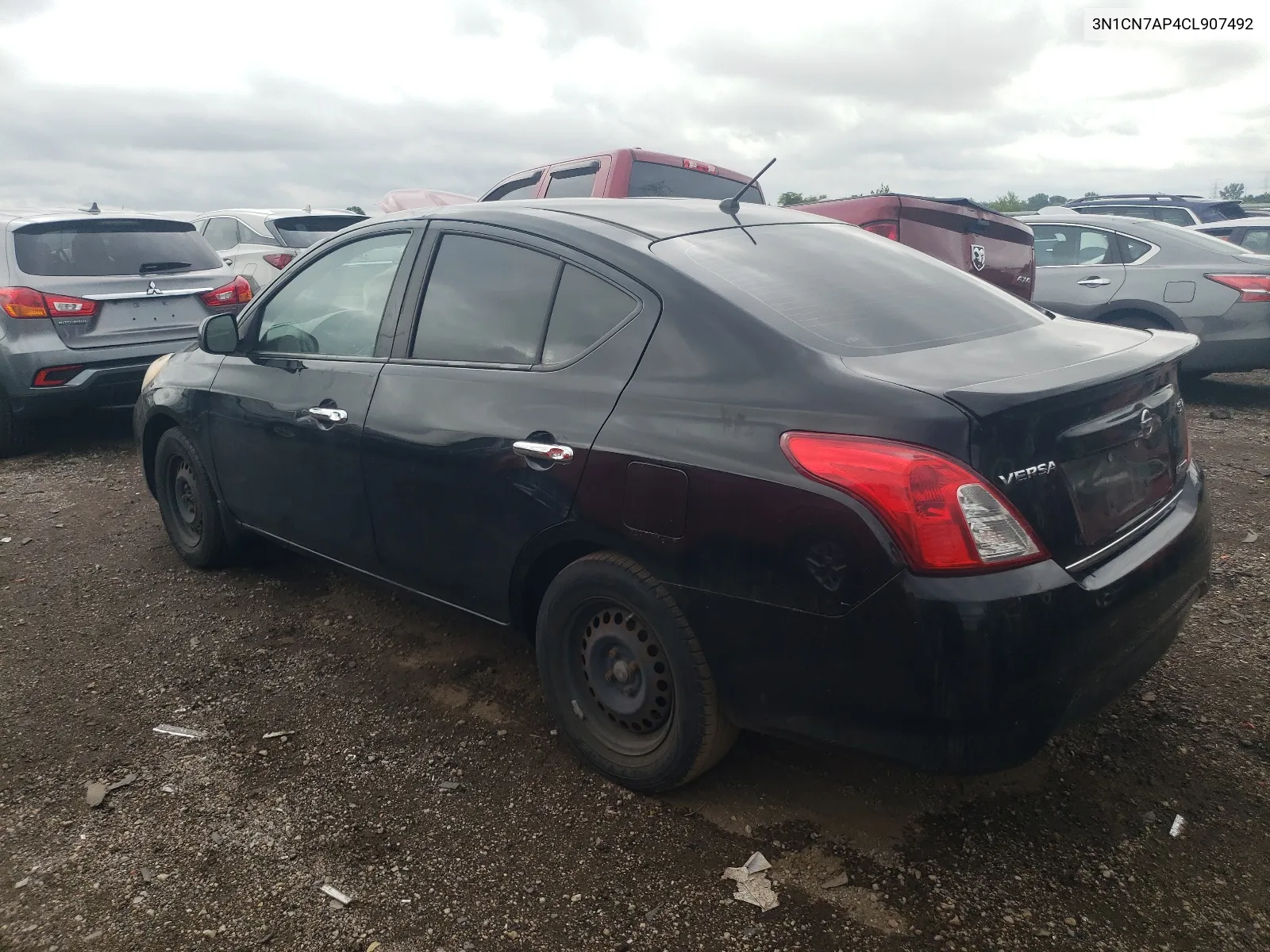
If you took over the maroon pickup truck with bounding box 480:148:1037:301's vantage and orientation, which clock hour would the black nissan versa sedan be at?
The black nissan versa sedan is roughly at 8 o'clock from the maroon pickup truck.

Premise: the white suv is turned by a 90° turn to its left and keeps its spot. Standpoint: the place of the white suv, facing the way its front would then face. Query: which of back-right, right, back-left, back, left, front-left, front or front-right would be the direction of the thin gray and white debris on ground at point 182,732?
front-left

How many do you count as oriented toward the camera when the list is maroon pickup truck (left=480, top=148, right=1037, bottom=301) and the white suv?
0

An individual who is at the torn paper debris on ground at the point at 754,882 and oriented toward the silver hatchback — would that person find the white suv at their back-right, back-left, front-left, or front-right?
front-right

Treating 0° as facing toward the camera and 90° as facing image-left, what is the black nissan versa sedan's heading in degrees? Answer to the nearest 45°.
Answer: approximately 135°

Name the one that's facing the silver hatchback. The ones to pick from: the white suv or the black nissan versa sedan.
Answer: the black nissan versa sedan

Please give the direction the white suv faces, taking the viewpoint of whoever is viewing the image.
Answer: facing away from the viewer and to the left of the viewer

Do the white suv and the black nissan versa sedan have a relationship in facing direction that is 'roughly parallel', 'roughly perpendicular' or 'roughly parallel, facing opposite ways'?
roughly parallel

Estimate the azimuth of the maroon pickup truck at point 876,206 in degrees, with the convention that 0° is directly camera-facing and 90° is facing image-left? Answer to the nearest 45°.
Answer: approximately 135°

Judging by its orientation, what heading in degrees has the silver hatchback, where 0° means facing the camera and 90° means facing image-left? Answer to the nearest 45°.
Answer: approximately 135°

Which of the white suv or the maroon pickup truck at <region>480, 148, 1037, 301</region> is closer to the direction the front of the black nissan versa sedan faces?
the white suv
